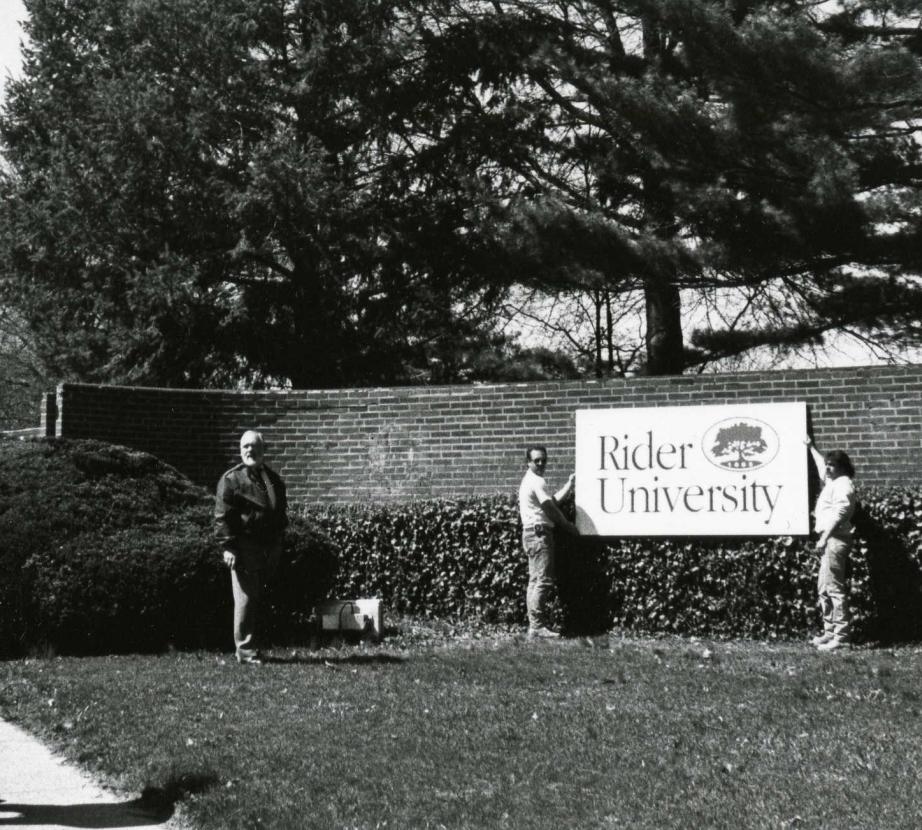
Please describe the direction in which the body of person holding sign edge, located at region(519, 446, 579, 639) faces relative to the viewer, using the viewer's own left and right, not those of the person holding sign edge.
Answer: facing to the right of the viewer

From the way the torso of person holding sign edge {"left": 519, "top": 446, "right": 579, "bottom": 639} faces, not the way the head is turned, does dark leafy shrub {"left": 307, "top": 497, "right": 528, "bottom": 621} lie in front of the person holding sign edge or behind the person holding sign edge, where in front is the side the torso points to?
behind

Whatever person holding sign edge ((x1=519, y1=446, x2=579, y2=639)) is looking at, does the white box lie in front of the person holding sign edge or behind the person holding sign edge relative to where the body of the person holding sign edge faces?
behind

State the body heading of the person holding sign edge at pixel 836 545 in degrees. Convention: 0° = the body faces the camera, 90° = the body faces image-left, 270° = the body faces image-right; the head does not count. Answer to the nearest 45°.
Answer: approximately 90°

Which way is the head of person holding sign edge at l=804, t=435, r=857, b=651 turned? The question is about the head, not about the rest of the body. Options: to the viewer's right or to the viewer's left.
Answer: to the viewer's left

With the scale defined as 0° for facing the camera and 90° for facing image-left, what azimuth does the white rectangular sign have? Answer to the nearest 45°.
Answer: approximately 0°

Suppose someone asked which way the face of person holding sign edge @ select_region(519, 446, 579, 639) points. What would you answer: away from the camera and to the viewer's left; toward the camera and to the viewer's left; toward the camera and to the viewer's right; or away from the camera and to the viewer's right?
toward the camera and to the viewer's right

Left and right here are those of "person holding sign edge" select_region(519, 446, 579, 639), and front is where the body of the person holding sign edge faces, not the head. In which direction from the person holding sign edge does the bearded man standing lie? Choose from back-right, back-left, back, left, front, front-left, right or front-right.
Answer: back-right

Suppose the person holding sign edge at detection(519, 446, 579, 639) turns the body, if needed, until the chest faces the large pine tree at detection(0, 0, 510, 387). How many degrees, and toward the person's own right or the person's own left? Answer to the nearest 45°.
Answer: approximately 135° to the person's own left
